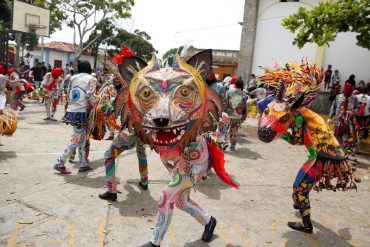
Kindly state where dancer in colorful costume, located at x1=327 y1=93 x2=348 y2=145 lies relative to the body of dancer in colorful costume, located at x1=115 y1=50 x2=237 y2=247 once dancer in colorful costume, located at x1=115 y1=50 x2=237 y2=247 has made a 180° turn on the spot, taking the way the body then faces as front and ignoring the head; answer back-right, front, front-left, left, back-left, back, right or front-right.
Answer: front

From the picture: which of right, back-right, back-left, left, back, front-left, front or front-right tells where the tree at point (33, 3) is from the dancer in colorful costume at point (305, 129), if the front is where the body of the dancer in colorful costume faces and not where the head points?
front-right

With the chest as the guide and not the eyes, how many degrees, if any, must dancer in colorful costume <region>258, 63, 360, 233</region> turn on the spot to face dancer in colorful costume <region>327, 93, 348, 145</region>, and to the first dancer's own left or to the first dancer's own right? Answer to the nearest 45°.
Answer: approximately 90° to the first dancer's own right

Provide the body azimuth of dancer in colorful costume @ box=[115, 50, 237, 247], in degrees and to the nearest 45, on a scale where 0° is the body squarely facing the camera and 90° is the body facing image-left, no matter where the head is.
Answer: approximately 45°

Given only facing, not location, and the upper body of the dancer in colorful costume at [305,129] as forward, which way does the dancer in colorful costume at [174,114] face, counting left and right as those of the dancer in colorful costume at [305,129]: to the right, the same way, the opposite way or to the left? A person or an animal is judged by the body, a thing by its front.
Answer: to the left

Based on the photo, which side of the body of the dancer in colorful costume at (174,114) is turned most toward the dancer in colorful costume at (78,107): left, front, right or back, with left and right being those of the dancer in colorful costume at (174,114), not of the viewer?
right

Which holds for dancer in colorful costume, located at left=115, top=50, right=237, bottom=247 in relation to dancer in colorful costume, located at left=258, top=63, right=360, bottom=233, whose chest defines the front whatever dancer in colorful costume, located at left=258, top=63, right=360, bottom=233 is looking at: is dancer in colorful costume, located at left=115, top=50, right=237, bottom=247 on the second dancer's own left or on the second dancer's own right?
on the second dancer's own left

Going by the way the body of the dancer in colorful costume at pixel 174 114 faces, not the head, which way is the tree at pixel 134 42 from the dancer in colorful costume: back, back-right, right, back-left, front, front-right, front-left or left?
back-right

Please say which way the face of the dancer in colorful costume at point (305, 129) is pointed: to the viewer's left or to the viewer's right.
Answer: to the viewer's left

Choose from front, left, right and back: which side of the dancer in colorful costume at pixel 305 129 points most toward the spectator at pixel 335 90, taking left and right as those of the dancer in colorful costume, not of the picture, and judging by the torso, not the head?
right

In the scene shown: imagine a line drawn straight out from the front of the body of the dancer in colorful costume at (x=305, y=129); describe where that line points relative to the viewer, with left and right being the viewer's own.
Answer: facing to the left of the viewer

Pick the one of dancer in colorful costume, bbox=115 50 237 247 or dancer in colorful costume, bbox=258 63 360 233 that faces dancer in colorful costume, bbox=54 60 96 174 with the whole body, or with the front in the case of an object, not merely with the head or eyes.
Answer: dancer in colorful costume, bbox=258 63 360 233

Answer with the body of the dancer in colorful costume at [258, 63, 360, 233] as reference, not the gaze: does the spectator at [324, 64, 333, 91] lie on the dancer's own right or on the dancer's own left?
on the dancer's own right
